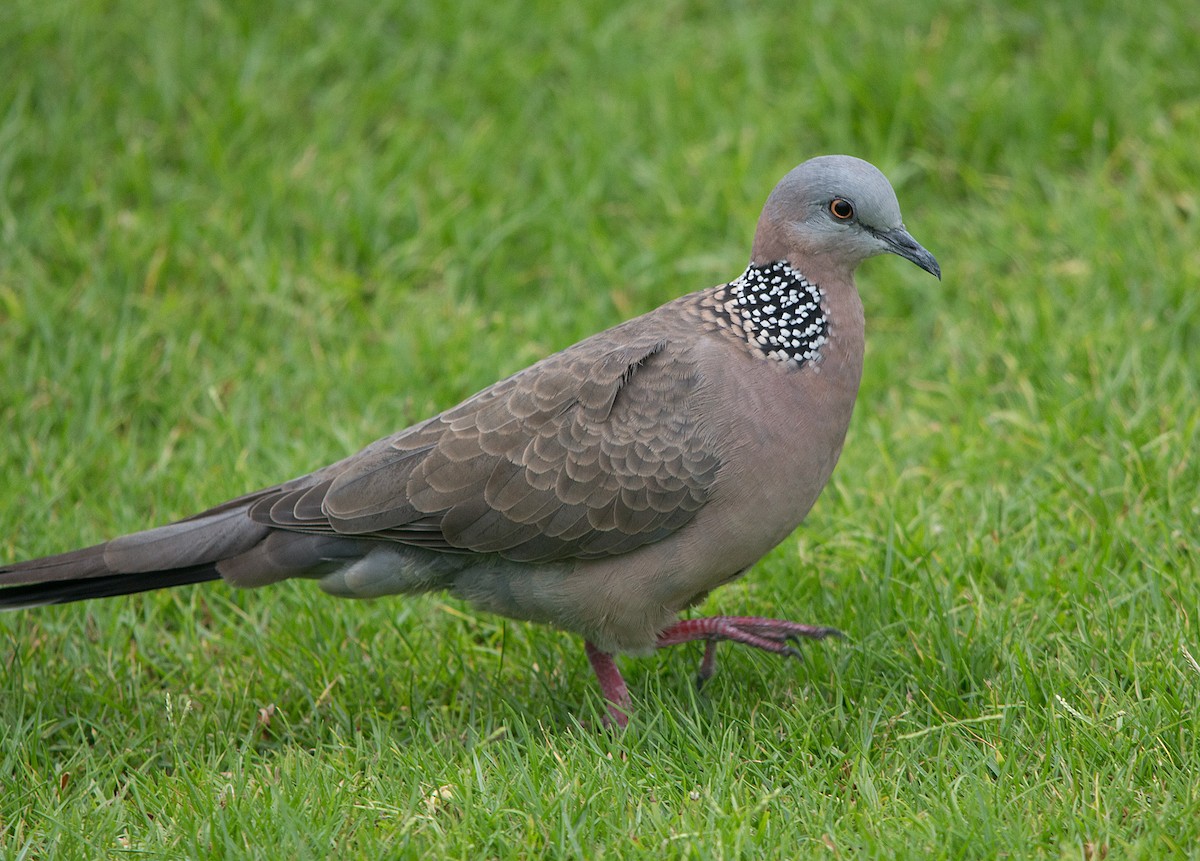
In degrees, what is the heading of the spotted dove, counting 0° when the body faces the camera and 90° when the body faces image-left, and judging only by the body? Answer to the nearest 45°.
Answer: approximately 270°
